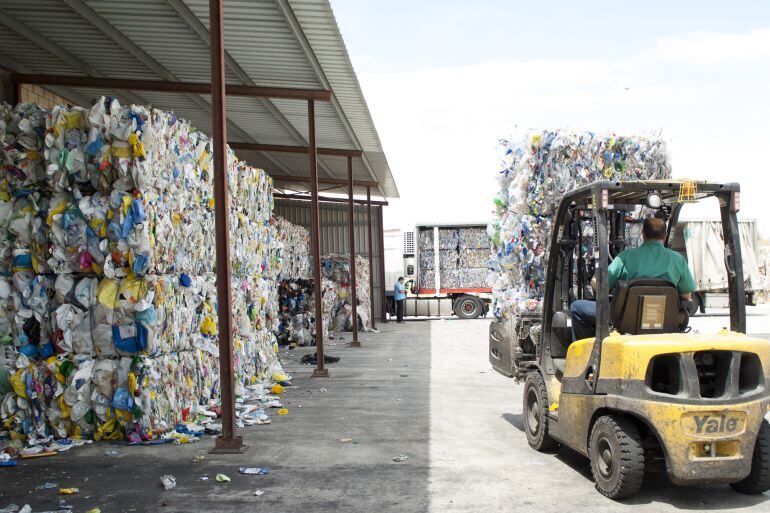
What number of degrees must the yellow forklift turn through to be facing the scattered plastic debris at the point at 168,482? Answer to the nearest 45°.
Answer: approximately 45° to its left

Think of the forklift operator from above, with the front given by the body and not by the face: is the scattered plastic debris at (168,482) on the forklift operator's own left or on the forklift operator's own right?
on the forklift operator's own left

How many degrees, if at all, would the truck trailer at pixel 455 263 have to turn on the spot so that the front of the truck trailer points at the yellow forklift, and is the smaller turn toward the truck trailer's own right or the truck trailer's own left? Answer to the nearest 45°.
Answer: approximately 90° to the truck trailer's own left

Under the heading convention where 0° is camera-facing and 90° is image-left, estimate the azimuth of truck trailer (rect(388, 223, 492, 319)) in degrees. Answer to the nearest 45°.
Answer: approximately 90°

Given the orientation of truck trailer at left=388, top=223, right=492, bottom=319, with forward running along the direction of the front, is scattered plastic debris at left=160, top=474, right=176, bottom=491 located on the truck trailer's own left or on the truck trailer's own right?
on the truck trailer's own left

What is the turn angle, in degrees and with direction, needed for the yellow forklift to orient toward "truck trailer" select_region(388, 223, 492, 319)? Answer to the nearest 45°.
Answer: approximately 45° to its right

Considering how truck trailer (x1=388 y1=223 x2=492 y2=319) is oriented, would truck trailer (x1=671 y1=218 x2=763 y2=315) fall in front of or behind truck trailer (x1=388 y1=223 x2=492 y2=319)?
behind

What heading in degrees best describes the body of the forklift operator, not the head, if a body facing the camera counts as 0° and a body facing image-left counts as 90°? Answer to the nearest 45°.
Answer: approximately 135°
